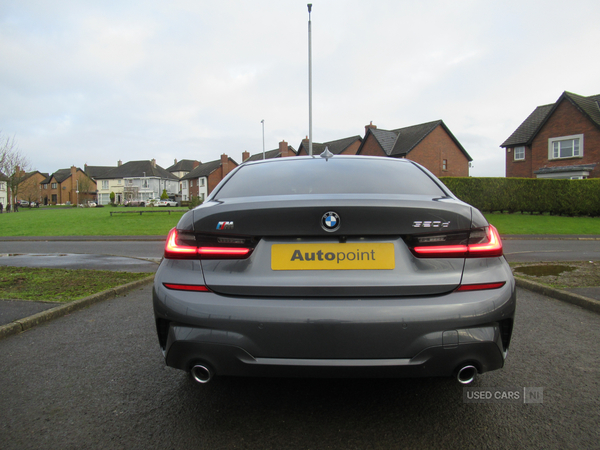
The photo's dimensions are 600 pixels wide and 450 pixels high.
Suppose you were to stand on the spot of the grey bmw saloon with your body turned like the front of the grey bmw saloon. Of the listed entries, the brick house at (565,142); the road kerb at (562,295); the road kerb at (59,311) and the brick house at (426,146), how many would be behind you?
0

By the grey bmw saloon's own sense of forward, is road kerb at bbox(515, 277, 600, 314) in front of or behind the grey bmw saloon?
in front

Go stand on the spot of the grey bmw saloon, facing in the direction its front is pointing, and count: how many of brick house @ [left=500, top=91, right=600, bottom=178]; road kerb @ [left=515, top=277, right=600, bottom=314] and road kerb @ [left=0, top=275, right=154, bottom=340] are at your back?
0

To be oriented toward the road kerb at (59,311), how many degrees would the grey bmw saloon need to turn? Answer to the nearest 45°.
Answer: approximately 45° to its left

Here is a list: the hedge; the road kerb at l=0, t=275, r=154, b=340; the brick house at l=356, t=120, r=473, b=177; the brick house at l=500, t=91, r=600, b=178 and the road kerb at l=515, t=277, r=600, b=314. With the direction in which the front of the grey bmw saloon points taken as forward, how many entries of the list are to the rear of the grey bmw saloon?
0

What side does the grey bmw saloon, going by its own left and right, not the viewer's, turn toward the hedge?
front

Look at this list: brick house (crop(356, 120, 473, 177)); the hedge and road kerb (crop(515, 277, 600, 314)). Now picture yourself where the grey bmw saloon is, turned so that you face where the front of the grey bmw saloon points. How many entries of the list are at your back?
0

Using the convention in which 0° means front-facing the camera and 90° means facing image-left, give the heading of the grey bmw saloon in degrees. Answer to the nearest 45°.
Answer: approximately 180°

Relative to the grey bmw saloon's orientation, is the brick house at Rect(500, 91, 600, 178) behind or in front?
in front

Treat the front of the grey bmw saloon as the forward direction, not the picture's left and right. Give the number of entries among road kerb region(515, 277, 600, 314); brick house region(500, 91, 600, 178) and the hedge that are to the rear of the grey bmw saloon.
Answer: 0
